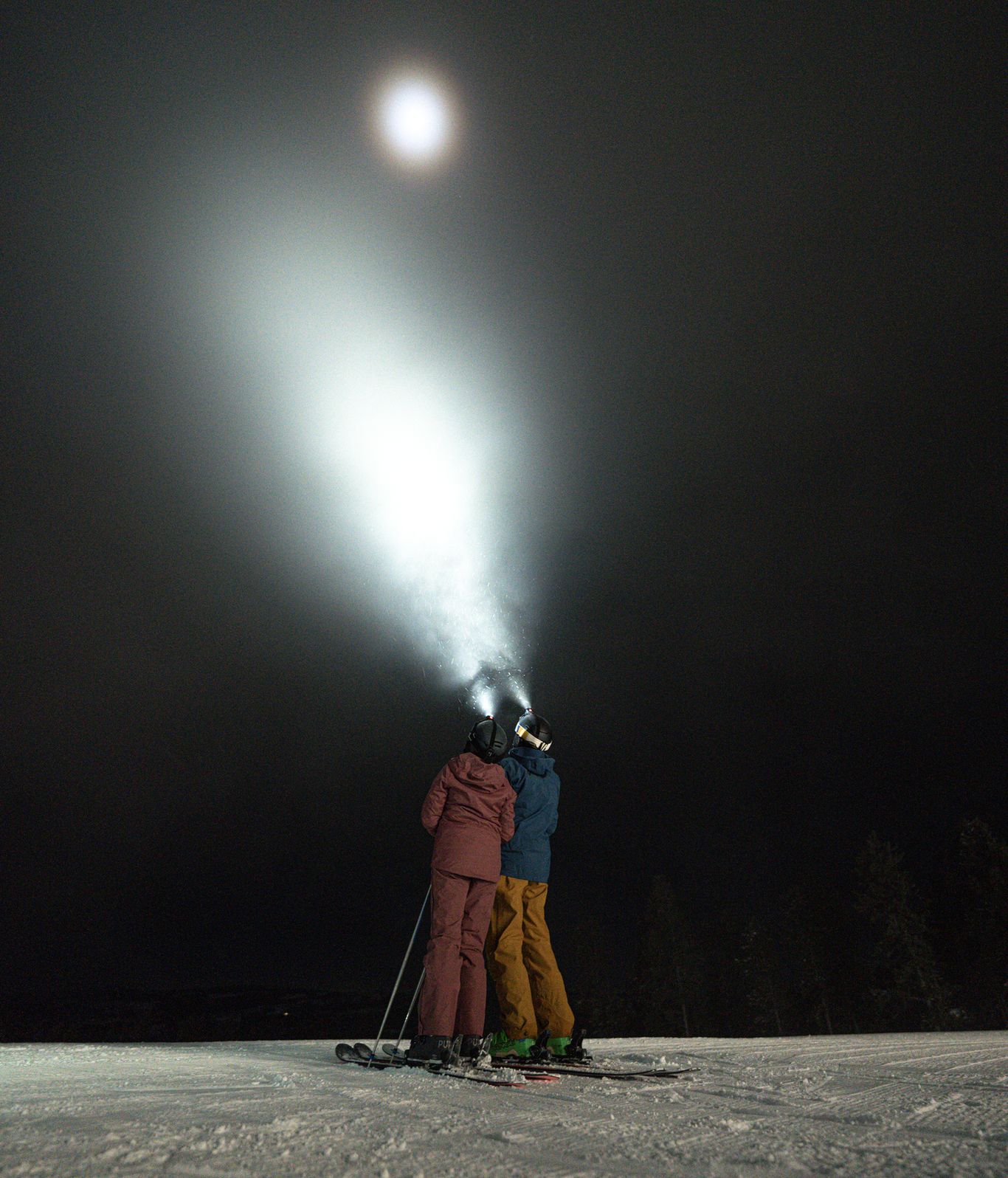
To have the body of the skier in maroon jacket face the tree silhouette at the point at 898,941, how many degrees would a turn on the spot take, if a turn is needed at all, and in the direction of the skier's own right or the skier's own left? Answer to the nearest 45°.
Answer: approximately 90° to the skier's own right

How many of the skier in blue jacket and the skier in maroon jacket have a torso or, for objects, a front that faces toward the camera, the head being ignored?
0

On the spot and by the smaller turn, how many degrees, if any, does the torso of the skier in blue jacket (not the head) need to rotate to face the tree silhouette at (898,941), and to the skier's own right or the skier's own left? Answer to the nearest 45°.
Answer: approximately 90° to the skier's own right

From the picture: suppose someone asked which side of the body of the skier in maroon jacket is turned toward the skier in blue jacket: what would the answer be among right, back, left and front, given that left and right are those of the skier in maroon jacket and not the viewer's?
right

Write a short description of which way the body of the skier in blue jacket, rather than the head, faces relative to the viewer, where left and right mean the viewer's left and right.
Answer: facing away from the viewer and to the left of the viewer

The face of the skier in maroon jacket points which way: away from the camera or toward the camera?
away from the camera

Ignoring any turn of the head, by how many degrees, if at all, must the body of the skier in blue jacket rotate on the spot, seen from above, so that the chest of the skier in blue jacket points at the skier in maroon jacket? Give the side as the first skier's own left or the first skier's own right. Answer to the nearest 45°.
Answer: approximately 90° to the first skier's own left

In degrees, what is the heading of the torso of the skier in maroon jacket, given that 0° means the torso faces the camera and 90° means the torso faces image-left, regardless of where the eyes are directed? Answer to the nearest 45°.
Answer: approximately 135°
